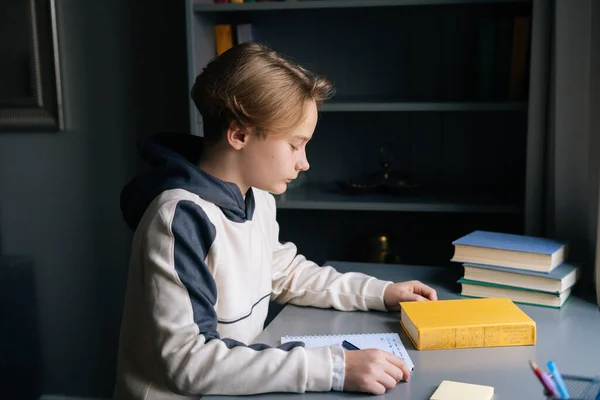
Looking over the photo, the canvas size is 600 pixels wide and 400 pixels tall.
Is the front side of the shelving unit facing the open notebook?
yes

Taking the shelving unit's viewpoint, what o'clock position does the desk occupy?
The desk is roughly at 12 o'clock from the shelving unit.

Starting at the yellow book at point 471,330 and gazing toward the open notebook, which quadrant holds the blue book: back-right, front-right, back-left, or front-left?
back-right

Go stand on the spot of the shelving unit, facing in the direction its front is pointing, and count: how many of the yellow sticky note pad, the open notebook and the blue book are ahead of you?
3

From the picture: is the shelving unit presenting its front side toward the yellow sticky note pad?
yes

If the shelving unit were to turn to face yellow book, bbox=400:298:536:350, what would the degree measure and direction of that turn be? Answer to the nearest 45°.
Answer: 0° — it already faces it

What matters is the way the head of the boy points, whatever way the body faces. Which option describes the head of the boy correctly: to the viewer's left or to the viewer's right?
to the viewer's right

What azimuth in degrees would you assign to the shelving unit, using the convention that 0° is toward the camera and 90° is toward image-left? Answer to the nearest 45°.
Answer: approximately 0°
